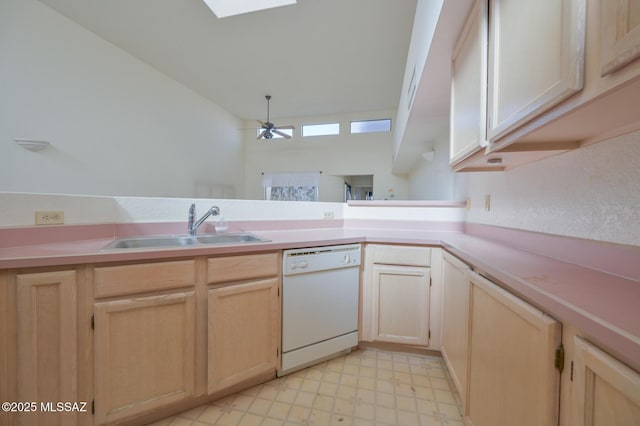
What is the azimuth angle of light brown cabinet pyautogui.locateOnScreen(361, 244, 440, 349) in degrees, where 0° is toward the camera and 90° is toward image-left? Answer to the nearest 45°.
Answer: approximately 0°

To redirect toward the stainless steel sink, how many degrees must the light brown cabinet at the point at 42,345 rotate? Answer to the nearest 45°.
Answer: approximately 135° to its left

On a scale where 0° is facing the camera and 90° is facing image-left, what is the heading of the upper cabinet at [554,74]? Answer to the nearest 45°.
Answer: approximately 45°

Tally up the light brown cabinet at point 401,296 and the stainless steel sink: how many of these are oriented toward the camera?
2

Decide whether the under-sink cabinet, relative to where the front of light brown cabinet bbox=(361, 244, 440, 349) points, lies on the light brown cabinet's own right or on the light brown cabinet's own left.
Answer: on the light brown cabinet's own right

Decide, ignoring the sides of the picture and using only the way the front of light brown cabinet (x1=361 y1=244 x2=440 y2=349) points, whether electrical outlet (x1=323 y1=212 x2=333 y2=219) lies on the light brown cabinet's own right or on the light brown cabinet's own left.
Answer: on the light brown cabinet's own right
